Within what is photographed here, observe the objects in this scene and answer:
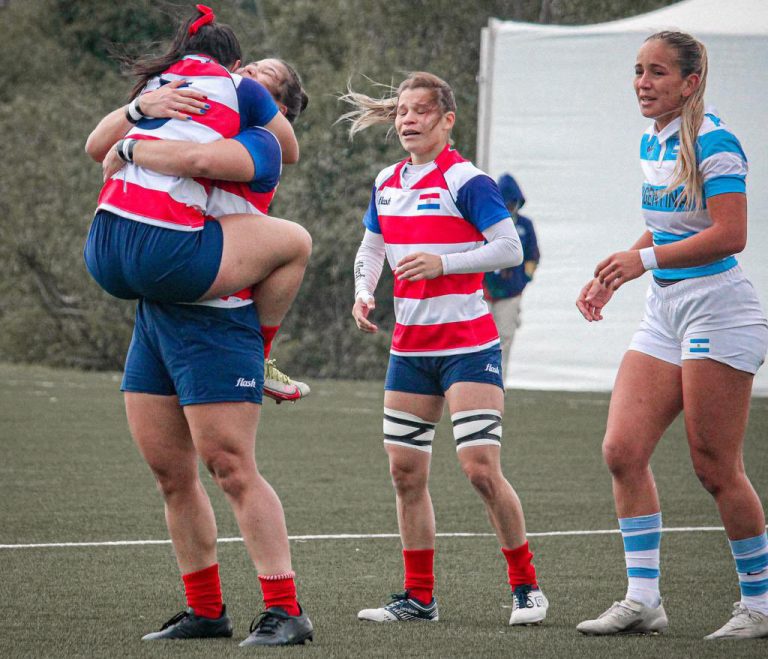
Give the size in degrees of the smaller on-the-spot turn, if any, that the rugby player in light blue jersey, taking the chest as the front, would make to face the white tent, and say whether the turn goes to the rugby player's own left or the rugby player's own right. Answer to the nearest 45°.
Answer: approximately 135° to the rugby player's own right

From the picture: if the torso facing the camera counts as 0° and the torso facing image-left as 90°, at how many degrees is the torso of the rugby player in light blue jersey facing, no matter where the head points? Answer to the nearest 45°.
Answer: approximately 45°

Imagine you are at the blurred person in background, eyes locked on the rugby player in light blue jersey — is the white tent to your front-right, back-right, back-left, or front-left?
back-left

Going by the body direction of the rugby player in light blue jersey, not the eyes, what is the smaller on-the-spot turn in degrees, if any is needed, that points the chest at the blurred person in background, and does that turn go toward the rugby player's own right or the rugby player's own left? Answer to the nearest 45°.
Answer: approximately 135° to the rugby player's own right

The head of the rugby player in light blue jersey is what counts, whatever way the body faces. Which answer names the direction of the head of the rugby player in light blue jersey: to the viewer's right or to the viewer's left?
to the viewer's left
